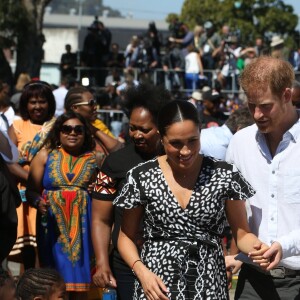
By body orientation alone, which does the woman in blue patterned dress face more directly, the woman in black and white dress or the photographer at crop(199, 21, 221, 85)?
the woman in black and white dress

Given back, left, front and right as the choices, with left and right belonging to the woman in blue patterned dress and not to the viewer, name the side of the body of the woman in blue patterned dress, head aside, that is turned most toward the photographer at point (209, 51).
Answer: back

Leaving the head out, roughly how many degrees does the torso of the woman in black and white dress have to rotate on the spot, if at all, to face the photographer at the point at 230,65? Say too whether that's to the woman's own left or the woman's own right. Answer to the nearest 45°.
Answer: approximately 180°

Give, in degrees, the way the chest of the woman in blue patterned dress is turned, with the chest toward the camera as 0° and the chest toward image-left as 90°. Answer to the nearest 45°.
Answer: approximately 0°

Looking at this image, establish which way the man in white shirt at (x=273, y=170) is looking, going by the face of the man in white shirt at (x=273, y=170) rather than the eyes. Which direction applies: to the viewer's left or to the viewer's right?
to the viewer's left

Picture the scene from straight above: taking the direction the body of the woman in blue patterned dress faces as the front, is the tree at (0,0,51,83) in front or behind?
behind

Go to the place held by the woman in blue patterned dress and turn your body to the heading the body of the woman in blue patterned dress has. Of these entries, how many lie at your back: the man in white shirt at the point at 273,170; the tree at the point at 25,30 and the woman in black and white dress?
1

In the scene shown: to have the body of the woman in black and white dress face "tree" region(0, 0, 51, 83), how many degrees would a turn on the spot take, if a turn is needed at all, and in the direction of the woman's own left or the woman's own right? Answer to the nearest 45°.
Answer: approximately 180°

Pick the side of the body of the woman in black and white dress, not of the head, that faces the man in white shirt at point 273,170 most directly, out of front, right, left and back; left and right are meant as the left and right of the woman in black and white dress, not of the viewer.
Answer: left

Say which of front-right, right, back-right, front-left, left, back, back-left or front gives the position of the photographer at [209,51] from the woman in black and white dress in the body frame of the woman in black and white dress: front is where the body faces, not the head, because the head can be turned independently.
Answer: back

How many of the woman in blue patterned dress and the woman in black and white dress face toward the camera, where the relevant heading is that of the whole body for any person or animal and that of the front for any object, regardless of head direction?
2
